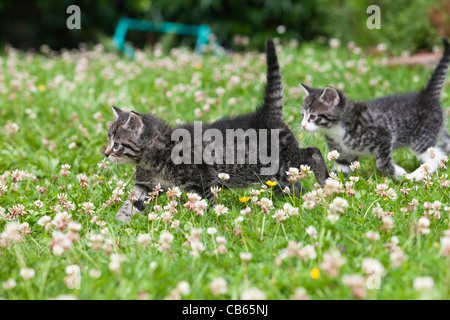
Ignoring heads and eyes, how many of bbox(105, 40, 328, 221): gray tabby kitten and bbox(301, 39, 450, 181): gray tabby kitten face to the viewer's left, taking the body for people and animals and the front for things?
2

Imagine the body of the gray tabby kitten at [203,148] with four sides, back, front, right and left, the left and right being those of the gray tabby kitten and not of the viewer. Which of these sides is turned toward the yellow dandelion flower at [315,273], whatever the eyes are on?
left

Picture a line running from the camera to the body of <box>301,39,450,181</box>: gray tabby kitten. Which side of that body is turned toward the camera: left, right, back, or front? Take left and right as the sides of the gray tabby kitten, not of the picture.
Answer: left

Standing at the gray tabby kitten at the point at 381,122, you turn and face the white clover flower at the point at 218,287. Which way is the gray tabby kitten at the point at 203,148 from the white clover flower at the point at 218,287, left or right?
right

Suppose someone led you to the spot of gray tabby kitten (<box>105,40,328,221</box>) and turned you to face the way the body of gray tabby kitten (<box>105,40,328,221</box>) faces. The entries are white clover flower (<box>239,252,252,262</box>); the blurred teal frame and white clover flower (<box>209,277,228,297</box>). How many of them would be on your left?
2

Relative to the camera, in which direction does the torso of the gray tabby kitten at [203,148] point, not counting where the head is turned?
to the viewer's left

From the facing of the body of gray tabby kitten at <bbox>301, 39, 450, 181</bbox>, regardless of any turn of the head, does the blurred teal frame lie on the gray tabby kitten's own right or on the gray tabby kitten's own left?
on the gray tabby kitten's own right

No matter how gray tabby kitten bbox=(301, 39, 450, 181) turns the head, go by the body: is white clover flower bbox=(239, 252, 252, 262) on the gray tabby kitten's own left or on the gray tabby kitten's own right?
on the gray tabby kitten's own left

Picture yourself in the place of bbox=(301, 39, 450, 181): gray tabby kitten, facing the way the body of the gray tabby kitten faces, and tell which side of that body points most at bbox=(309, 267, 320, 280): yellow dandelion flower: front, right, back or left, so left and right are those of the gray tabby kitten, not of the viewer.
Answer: left

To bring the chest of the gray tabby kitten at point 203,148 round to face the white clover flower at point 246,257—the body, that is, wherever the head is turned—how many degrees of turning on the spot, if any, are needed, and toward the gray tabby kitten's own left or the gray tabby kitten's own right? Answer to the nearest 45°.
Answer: approximately 90° to the gray tabby kitten's own left

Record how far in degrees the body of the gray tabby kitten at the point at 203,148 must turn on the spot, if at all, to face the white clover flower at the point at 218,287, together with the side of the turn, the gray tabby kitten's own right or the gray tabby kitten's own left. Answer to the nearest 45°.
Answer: approximately 90° to the gray tabby kitten's own left
